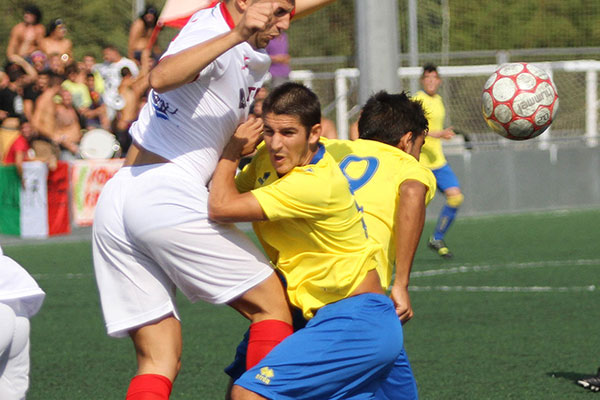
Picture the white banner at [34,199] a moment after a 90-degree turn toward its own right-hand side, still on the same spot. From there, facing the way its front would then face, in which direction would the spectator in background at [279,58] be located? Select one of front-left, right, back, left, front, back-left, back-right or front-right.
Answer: back

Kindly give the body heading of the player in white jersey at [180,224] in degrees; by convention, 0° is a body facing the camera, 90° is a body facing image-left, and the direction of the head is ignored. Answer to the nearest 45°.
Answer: approximately 270°

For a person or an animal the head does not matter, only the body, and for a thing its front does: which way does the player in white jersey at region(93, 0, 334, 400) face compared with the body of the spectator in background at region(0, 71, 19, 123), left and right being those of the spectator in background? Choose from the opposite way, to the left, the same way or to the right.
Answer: to the left

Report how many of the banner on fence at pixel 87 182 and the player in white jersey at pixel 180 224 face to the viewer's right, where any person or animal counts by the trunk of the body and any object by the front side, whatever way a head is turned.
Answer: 1

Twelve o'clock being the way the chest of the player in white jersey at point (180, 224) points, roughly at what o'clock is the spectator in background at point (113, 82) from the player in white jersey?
The spectator in background is roughly at 9 o'clock from the player in white jersey.

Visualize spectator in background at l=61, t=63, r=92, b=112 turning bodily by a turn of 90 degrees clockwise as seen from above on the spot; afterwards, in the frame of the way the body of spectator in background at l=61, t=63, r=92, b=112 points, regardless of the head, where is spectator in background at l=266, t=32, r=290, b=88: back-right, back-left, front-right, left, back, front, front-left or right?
back-left

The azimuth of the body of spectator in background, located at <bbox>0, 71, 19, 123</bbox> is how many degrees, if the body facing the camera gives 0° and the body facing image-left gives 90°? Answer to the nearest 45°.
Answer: approximately 0°

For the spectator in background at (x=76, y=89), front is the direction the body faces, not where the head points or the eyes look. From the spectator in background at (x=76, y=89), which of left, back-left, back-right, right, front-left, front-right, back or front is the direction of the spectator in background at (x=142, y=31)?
left

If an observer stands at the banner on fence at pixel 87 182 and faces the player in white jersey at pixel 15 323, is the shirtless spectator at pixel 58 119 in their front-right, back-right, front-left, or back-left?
back-right
